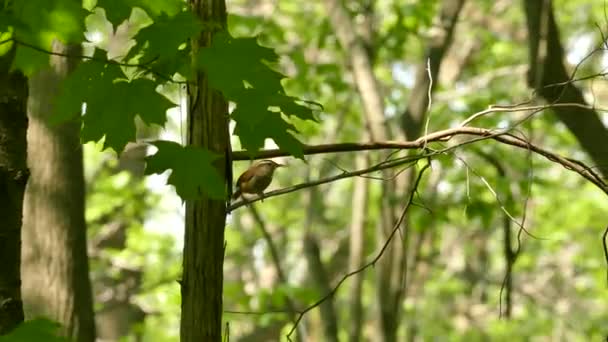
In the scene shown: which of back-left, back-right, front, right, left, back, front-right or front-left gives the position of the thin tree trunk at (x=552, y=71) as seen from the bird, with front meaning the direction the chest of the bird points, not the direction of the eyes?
front-left

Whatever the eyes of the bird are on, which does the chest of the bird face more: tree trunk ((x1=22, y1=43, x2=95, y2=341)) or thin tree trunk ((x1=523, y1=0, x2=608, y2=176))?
the thin tree trunk

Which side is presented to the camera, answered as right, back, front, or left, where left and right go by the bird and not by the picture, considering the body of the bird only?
right

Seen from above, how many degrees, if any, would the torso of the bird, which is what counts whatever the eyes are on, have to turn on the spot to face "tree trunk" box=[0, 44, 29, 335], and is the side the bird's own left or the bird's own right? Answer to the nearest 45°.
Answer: approximately 180°
